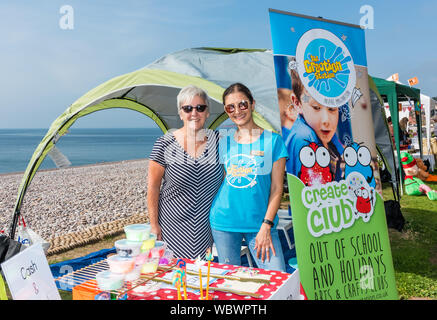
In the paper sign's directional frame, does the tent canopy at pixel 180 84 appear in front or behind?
behind

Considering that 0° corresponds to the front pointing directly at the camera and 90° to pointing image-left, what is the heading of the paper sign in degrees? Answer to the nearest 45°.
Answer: approximately 0°

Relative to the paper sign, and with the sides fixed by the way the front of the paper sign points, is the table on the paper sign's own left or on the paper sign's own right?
on the paper sign's own left

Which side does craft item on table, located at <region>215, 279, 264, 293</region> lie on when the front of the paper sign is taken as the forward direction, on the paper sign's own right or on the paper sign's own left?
on the paper sign's own left
